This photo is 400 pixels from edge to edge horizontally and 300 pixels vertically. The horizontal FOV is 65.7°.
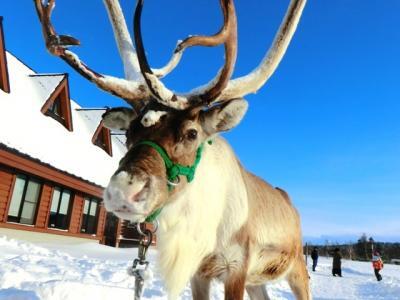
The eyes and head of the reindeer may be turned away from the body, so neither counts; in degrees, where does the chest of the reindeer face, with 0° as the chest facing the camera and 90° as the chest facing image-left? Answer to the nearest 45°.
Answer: approximately 45°

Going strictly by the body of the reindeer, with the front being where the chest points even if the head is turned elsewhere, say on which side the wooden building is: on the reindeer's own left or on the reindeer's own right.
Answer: on the reindeer's own right
